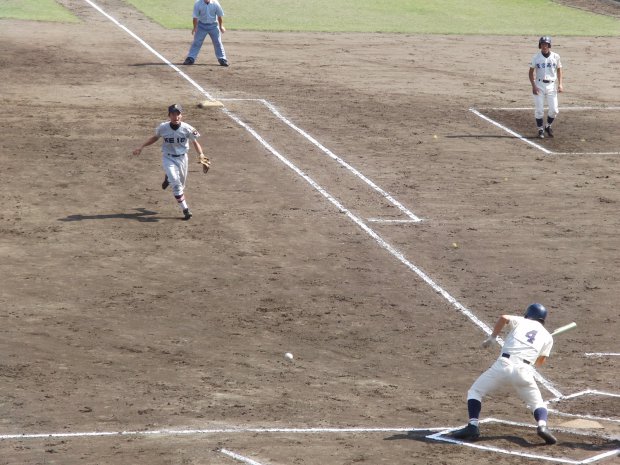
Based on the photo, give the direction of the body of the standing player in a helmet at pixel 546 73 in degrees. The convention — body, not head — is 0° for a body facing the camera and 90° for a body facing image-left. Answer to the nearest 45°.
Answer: approximately 0°

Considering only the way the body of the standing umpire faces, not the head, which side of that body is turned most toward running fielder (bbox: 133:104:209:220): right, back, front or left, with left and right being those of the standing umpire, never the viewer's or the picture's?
front

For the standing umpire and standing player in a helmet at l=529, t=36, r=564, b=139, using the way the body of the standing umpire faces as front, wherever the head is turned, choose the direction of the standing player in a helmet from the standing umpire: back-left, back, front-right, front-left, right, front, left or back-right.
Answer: front-left

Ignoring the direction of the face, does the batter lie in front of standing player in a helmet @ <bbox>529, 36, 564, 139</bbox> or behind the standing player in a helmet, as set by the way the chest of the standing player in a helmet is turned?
in front

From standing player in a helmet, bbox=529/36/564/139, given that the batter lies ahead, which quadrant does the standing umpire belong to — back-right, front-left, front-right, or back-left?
back-right

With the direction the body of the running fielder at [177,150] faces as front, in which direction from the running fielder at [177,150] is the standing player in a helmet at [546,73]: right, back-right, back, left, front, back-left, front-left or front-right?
back-left

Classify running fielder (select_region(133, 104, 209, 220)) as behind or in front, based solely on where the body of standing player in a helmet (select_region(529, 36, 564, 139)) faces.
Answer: in front

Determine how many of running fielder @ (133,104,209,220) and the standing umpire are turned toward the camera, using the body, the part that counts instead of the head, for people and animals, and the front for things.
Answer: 2

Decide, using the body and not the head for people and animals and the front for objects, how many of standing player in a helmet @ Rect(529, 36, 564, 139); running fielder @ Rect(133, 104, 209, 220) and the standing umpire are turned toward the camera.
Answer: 3

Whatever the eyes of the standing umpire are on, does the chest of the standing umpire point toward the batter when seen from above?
yes

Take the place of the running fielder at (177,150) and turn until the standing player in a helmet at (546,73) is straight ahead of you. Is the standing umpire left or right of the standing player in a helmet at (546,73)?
left
